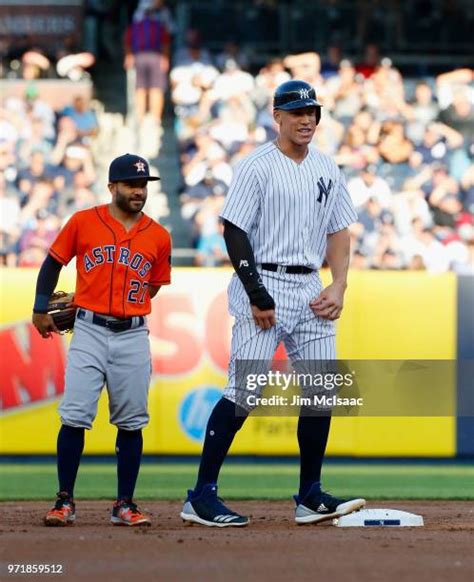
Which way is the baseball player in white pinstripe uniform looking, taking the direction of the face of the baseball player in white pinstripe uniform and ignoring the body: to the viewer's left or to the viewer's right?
to the viewer's right

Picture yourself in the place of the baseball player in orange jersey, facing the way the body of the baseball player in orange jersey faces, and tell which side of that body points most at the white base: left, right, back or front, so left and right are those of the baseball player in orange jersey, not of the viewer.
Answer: left

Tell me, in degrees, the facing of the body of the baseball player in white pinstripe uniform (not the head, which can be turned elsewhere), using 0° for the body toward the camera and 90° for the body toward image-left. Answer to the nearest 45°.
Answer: approximately 315°

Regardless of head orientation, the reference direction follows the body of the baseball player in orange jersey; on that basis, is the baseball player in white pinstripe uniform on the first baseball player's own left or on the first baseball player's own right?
on the first baseball player's own left

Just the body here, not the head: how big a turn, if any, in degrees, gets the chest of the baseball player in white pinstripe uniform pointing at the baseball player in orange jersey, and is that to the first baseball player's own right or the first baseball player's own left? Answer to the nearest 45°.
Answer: approximately 135° to the first baseball player's own right
